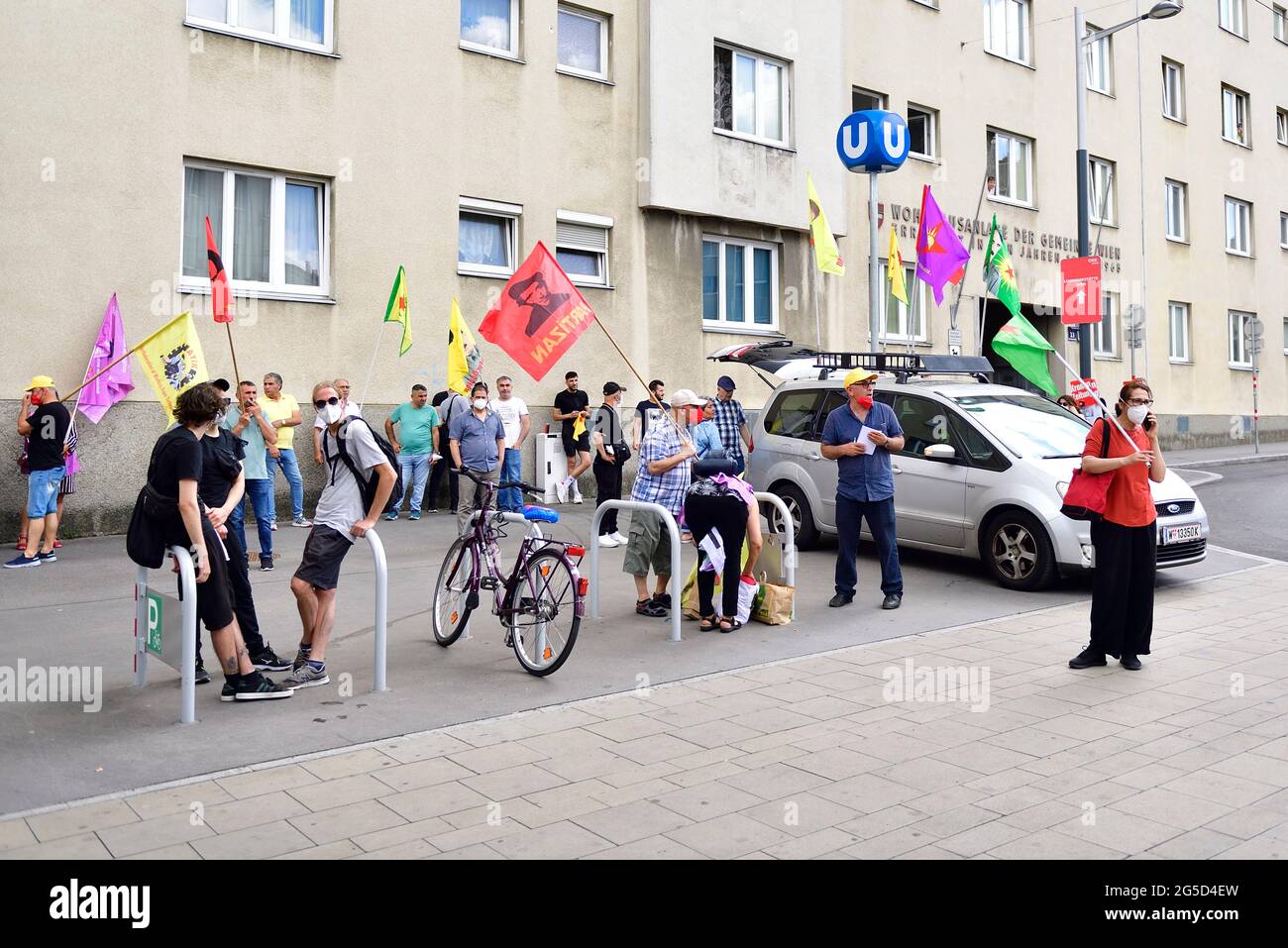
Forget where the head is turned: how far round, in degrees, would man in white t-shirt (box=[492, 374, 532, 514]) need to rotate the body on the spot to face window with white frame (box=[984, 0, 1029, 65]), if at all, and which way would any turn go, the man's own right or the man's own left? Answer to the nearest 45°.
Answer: approximately 135° to the man's own left

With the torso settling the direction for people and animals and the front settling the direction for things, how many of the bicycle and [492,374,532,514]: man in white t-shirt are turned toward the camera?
1

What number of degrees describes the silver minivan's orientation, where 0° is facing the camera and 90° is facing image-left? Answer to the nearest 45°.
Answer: approximately 315°

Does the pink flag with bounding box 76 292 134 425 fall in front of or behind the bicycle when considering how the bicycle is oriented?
in front

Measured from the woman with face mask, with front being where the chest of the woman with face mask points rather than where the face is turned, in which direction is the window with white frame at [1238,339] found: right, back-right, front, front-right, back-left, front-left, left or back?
back-left

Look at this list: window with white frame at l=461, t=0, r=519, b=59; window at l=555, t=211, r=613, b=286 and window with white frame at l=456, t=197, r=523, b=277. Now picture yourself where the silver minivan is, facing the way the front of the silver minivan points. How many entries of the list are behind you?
3

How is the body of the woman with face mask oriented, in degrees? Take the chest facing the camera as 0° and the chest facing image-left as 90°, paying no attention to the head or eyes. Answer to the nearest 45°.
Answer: approximately 315°

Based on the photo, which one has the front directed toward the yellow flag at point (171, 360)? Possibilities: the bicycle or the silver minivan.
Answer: the bicycle

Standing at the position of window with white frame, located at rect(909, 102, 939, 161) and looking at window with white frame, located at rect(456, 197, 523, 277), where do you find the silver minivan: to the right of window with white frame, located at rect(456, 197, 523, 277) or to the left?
left

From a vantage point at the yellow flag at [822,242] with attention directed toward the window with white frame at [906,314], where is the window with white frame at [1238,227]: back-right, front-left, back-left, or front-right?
front-right

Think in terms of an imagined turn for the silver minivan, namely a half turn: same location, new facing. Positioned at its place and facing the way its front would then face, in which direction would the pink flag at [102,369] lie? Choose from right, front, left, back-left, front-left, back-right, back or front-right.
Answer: front-left

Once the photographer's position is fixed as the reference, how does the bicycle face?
facing away from the viewer and to the left of the viewer

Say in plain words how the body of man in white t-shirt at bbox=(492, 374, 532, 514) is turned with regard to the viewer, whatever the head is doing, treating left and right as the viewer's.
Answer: facing the viewer

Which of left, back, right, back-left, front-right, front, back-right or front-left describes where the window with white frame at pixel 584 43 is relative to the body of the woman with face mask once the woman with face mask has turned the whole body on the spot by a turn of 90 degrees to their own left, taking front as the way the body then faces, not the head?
left

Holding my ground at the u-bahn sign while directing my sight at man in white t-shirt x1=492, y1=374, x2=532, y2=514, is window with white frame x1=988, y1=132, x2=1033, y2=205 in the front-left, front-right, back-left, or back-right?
back-right

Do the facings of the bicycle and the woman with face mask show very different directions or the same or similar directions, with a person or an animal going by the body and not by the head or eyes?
very different directions

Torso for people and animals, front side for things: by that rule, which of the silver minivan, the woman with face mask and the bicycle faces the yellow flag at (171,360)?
the bicycle

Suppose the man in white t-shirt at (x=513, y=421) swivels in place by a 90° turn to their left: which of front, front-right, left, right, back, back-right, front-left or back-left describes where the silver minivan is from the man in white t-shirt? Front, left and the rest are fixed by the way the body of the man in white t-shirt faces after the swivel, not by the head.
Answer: front-right

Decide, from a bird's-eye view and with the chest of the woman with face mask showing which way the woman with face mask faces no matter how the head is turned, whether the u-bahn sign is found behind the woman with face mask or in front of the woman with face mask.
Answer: behind
